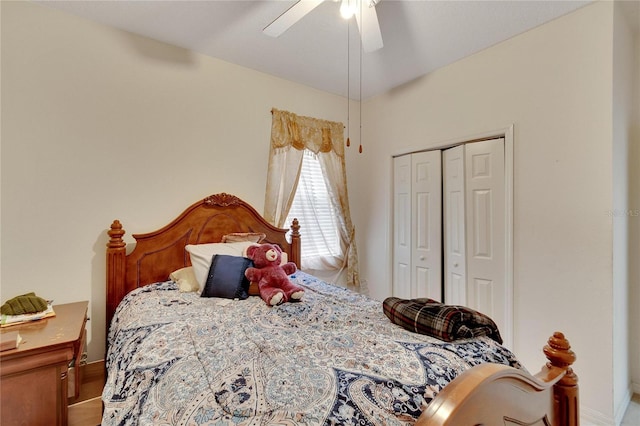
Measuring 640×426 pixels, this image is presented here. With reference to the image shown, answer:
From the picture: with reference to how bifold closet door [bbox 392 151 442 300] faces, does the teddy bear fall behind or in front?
in front

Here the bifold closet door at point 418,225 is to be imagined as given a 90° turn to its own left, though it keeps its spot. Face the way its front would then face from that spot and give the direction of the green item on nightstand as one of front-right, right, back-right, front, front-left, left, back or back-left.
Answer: right

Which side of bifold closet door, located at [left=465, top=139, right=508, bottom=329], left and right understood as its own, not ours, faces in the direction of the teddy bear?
front

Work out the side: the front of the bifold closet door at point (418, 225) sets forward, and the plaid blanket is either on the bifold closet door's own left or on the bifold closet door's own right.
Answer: on the bifold closet door's own left

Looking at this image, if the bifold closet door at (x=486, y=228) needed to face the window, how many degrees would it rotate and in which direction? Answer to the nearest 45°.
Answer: approximately 45° to its right

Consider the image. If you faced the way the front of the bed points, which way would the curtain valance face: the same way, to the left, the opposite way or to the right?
the same way

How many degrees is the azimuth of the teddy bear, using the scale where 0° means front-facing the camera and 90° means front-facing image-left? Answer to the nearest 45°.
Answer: approximately 315°

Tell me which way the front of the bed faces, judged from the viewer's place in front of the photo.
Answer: facing the viewer and to the right of the viewer

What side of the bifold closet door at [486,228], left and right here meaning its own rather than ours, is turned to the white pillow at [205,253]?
front

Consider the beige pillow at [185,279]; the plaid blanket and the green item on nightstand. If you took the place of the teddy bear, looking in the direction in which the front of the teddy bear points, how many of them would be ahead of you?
1

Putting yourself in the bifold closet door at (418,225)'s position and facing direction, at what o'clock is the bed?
The bed is roughly at 11 o'clock from the bifold closet door.

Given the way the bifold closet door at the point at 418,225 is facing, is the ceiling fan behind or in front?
in front

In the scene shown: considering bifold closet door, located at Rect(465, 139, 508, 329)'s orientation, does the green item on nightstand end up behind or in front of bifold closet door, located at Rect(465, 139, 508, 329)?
in front

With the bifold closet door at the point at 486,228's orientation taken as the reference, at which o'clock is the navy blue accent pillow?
The navy blue accent pillow is roughly at 12 o'clock from the bifold closet door.

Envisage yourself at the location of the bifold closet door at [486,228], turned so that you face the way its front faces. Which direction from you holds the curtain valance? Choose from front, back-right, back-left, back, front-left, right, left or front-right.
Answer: front-right

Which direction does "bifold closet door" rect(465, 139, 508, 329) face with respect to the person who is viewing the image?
facing the viewer and to the left of the viewer

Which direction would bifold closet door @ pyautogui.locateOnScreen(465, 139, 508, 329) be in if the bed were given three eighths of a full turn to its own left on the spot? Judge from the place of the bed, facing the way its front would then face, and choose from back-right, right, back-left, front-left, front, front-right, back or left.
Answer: front-right

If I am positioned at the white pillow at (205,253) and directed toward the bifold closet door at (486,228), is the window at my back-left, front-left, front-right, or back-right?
front-left

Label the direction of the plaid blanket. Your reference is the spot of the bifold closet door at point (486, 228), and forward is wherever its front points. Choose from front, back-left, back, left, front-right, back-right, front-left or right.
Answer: front-left
